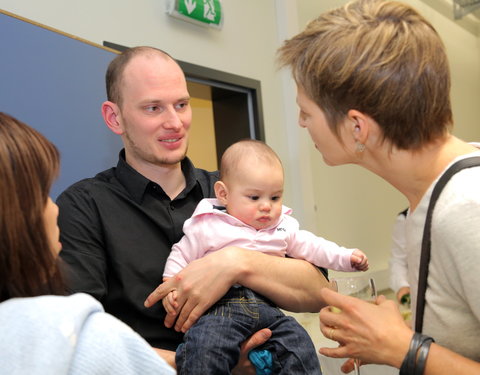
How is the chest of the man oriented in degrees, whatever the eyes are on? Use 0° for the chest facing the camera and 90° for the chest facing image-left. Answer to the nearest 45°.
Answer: approximately 315°

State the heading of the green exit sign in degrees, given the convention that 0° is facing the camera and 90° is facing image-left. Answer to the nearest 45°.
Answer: approximately 315°

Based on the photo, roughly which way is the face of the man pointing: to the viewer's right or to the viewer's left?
to the viewer's right

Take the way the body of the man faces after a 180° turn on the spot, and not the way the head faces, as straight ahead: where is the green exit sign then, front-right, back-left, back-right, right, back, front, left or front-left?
front-right

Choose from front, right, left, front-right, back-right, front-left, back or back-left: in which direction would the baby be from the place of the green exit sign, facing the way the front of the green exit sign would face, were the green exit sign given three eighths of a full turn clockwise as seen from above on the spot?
left

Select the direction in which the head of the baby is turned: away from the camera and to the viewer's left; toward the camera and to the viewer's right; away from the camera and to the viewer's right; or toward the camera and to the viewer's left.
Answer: toward the camera and to the viewer's right
